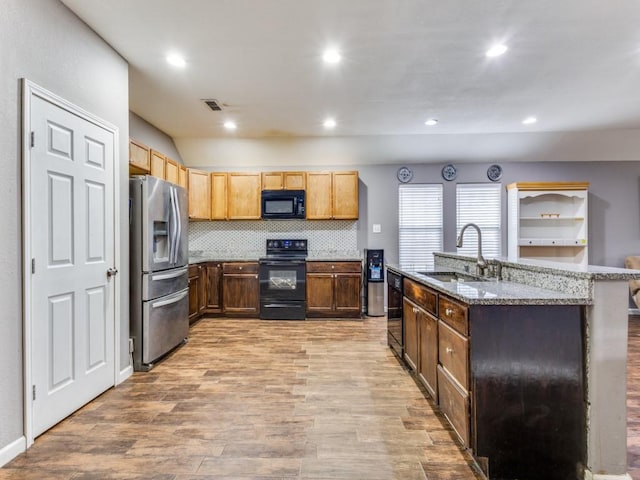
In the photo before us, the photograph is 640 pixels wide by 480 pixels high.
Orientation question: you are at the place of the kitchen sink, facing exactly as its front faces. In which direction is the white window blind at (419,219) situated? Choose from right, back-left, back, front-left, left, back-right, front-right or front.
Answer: back-right

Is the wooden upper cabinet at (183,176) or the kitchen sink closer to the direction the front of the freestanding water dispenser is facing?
the kitchen sink

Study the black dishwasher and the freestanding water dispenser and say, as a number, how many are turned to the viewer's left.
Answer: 1

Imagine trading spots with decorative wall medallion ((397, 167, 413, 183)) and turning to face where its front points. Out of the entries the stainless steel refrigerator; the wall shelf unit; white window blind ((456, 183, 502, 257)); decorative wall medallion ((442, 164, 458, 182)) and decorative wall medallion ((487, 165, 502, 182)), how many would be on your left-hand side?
4

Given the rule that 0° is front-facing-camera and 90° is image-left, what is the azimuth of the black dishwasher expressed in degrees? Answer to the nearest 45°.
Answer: approximately 90°

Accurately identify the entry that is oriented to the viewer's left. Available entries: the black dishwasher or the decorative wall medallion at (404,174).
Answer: the black dishwasher

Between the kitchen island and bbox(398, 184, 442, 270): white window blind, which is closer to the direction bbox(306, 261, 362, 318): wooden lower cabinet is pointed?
the kitchen island

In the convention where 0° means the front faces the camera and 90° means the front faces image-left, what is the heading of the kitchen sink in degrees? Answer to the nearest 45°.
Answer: approximately 45°

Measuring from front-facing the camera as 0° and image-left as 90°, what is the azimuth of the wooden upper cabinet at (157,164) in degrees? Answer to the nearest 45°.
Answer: approximately 315°

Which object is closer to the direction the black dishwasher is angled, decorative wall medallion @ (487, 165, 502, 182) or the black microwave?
the black microwave

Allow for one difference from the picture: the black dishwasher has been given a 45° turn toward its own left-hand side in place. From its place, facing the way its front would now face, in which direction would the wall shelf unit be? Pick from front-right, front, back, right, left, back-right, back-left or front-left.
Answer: back
